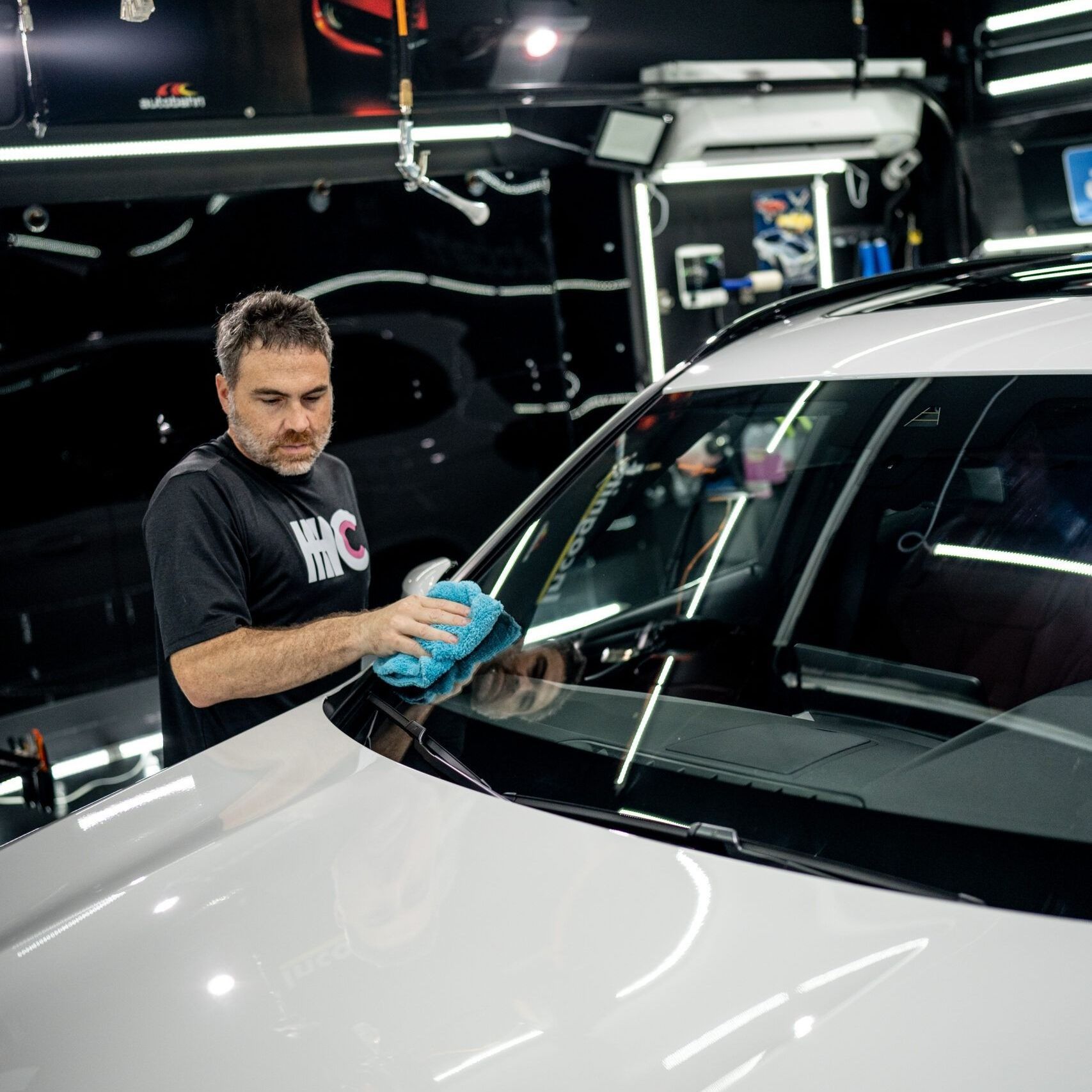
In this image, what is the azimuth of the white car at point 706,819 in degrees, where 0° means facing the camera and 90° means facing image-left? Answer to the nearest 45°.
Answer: approximately 45°

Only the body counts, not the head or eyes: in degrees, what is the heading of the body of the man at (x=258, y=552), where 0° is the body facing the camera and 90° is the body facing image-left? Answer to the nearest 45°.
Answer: approximately 315°

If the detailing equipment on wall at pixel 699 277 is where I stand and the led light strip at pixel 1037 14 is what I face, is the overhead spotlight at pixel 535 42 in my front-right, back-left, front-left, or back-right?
back-right

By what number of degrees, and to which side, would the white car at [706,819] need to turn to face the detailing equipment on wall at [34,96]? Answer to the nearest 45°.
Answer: approximately 90° to its right

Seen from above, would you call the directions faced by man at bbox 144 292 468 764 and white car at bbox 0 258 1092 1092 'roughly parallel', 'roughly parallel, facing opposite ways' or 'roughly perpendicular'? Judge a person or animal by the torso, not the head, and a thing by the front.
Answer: roughly perpendicular

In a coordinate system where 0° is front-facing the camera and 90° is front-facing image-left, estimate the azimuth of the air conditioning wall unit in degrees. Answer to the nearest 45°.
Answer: approximately 0°

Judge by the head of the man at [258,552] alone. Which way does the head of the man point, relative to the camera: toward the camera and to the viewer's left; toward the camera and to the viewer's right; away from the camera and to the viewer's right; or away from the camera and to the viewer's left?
toward the camera and to the viewer's right

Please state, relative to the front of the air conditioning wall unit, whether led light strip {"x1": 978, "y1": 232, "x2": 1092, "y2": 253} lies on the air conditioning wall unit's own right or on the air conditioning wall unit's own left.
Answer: on the air conditioning wall unit's own left

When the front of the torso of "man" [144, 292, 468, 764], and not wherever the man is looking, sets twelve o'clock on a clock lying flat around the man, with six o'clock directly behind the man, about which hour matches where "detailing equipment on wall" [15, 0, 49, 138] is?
The detailing equipment on wall is roughly at 7 o'clock from the man.
